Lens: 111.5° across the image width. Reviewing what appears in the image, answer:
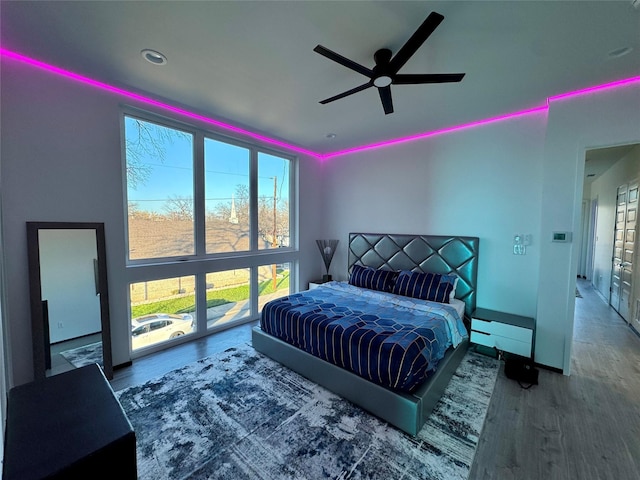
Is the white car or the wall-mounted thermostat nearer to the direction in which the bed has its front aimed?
the white car

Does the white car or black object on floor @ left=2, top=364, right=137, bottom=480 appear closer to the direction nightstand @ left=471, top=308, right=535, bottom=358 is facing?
the black object on floor

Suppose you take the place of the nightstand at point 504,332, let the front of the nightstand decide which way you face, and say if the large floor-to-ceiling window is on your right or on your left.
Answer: on your right

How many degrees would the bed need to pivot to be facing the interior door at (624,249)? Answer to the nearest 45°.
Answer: approximately 180°

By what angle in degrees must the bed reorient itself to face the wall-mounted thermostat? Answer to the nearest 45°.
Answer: approximately 135° to its left

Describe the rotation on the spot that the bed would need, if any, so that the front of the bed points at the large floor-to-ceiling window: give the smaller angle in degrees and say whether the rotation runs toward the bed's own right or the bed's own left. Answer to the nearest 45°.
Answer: approximately 45° to the bed's own right

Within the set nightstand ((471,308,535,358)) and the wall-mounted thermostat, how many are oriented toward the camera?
2

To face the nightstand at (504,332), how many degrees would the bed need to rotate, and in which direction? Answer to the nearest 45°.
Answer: approximately 180°
